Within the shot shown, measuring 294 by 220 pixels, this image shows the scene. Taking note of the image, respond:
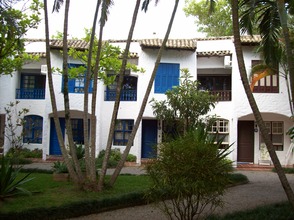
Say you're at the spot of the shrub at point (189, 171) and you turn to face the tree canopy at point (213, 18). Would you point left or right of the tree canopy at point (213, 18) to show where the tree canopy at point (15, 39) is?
left

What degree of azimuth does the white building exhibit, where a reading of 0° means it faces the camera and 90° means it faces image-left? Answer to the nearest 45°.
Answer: approximately 0°

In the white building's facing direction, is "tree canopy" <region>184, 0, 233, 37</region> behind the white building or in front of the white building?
behind
